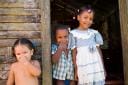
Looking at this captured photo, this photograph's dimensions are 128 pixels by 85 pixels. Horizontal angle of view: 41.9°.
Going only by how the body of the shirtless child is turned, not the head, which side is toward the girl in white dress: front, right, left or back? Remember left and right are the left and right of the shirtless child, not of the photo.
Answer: left

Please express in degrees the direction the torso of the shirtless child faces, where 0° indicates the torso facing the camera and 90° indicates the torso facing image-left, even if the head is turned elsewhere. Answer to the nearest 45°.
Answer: approximately 0°
